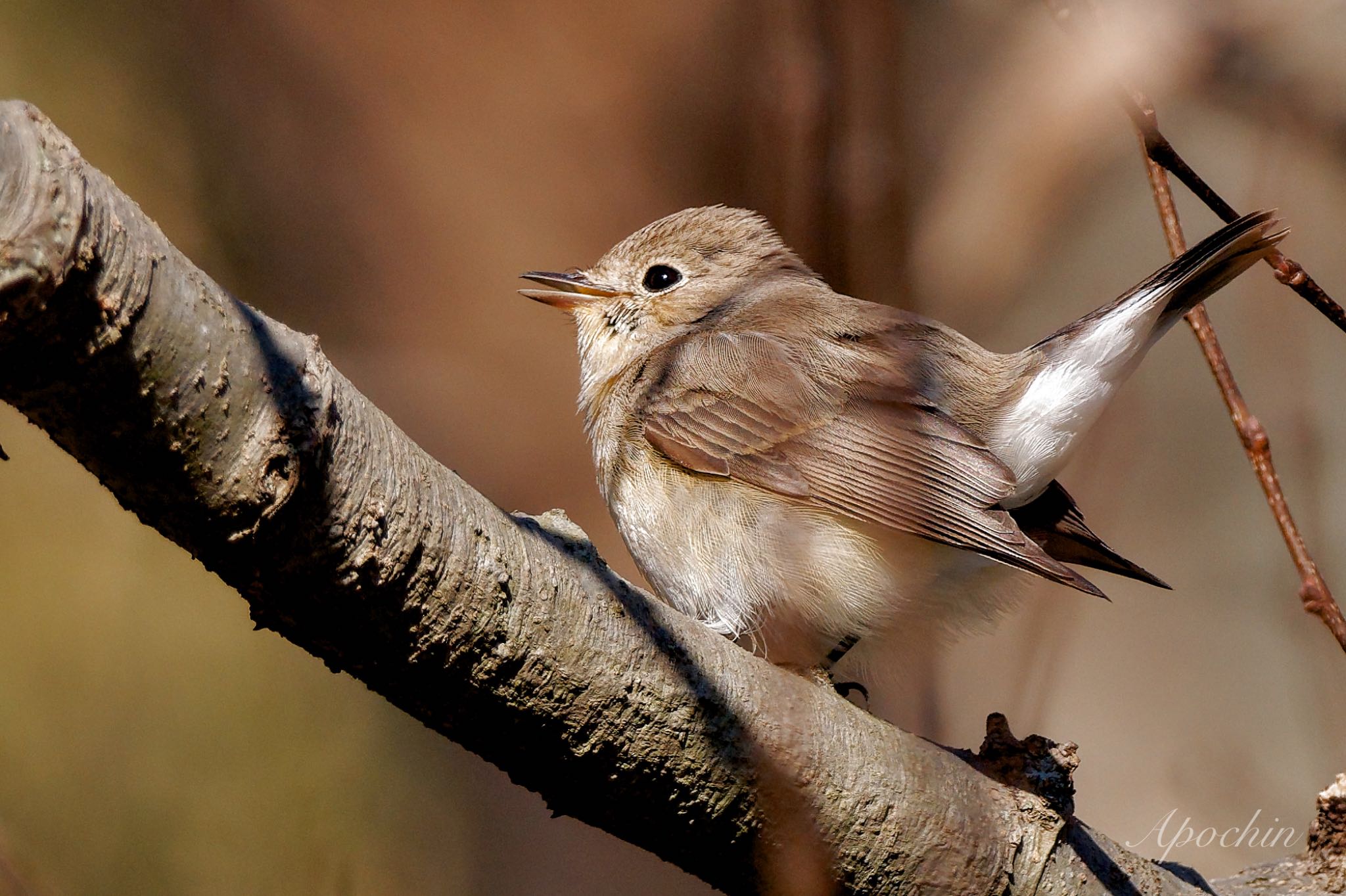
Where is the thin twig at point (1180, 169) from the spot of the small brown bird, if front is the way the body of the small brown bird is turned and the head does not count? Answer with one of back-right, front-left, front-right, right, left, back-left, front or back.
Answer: back

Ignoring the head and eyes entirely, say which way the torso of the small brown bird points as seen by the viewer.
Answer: to the viewer's left

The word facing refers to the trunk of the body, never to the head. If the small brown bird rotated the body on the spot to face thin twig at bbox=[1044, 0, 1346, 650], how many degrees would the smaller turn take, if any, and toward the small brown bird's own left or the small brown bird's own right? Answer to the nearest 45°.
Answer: approximately 135° to the small brown bird's own left
